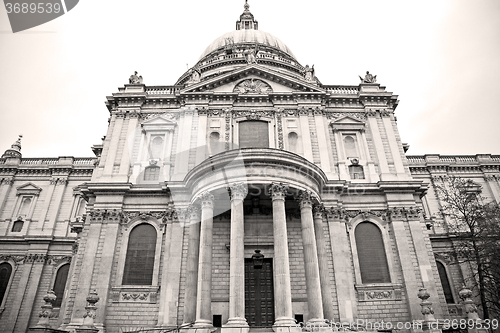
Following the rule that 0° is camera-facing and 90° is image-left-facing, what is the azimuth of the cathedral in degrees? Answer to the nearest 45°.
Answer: approximately 0°
